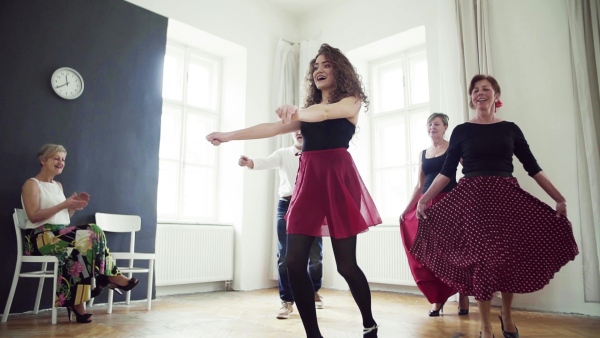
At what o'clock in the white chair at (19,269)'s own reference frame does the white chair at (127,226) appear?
the white chair at (127,226) is roughly at 11 o'clock from the white chair at (19,269).

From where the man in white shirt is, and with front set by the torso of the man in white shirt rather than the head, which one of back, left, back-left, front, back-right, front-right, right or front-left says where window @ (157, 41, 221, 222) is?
back-right

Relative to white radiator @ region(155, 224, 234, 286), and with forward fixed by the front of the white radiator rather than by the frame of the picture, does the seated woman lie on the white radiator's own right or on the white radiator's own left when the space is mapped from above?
on the white radiator's own right

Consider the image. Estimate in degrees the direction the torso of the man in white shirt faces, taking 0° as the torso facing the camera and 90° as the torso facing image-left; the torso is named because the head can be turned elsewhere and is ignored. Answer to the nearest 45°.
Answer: approximately 0°

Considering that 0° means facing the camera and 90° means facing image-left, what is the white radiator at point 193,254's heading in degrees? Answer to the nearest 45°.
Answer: approximately 315°

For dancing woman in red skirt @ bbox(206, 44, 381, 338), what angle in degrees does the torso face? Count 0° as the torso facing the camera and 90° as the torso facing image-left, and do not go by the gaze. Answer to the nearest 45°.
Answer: approximately 45°

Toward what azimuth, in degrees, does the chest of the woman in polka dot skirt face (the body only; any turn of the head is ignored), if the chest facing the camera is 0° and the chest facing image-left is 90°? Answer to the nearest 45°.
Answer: approximately 0°

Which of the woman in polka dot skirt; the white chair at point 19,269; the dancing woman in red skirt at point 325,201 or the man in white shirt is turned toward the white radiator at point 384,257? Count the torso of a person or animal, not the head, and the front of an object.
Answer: the white chair

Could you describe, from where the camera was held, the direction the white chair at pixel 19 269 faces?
facing to the right of the viewer

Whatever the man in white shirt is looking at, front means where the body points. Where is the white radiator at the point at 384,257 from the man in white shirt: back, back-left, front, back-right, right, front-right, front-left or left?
back-left
